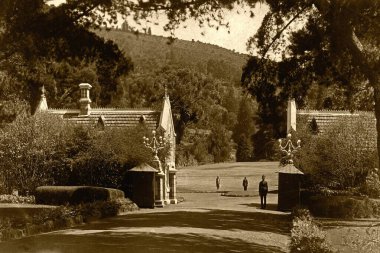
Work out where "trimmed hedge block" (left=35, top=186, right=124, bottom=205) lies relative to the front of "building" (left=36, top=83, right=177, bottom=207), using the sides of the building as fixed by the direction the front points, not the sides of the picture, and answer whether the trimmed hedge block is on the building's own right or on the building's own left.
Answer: on the building's own right

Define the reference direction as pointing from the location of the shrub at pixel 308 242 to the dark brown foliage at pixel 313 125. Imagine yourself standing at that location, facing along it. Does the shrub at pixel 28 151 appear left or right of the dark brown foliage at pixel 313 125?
left
